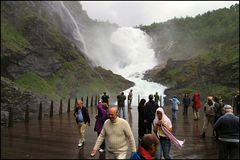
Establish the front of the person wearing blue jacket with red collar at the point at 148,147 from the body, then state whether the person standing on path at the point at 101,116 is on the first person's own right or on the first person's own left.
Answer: on the first person's own left

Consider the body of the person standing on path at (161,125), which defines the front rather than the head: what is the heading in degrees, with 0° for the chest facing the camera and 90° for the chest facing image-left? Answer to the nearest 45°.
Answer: approximately 45°

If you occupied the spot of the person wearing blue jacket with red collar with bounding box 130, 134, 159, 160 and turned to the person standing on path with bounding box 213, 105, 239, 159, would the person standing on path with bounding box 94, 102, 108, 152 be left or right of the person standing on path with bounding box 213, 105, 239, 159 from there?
left

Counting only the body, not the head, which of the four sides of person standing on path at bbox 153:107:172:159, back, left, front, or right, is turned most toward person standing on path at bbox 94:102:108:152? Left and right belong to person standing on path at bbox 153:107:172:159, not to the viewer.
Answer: right
